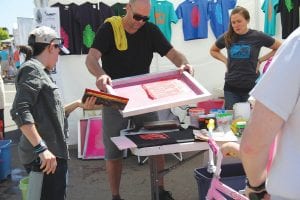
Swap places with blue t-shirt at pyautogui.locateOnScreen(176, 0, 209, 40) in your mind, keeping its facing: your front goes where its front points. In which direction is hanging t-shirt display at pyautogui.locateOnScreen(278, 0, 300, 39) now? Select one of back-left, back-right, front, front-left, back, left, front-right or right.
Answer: left

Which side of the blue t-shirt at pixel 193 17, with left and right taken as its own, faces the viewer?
front

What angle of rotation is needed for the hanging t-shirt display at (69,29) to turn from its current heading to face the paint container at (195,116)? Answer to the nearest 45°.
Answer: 0° — it already faces it

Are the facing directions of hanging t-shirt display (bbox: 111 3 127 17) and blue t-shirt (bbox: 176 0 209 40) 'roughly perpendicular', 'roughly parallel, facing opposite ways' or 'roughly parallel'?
roughly parallel

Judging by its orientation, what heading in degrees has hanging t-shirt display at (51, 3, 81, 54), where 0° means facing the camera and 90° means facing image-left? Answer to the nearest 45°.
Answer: approximately 0°

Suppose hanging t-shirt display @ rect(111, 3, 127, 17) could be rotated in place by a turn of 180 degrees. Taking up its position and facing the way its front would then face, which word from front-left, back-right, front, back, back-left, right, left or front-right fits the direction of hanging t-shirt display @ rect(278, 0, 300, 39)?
right

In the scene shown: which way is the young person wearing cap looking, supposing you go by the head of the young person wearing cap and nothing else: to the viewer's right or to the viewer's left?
to the viewer's right

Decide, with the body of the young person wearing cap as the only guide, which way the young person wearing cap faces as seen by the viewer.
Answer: to the viewer's right

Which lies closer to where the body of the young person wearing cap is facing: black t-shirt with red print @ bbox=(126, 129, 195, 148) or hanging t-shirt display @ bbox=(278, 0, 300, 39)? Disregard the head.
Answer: the black t-shirt with red print

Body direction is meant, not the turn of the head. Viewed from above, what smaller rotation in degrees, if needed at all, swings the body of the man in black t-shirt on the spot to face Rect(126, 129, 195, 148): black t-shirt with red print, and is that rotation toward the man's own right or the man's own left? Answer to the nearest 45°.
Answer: approximately 45° to the man's own right

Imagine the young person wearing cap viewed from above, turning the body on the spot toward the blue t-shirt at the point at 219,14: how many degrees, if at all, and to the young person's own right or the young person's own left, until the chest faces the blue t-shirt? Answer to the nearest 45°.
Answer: approximately 45° to the young person's own left

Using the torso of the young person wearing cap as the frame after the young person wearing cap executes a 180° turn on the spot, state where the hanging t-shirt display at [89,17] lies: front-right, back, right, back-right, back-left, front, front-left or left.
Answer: right

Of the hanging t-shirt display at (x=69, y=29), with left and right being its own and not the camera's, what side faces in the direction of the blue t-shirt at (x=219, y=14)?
left

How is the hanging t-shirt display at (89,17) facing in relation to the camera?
toward the camera
